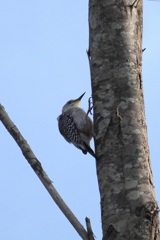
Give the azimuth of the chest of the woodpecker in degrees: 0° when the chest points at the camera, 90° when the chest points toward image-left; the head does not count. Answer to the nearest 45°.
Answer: approximately 270°
